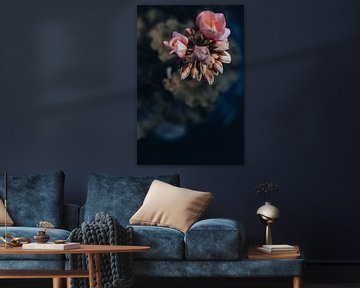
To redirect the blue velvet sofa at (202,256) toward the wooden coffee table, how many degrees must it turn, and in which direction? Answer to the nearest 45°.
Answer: approximately 45° to its right

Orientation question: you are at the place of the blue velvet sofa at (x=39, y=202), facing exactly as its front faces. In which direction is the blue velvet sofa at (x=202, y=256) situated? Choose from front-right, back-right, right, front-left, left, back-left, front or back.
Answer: front-left

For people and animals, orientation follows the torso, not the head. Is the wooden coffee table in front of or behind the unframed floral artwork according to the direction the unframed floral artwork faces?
in front

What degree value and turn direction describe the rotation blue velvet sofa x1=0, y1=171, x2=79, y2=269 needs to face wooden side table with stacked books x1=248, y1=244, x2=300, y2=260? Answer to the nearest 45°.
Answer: approximately 45° to its left

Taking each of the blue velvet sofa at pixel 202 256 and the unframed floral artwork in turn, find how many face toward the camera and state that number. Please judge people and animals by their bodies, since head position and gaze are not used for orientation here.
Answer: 2

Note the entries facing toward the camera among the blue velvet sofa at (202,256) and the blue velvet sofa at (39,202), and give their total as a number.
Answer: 2

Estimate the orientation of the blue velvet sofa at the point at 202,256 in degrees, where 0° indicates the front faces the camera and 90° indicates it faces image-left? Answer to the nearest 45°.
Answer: approximately 0°

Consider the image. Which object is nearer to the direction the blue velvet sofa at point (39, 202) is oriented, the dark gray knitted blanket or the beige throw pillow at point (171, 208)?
the dark gray knitted blanket

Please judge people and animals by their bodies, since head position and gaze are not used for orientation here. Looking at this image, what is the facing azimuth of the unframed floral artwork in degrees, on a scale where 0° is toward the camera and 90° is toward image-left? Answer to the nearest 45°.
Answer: approximately 0°

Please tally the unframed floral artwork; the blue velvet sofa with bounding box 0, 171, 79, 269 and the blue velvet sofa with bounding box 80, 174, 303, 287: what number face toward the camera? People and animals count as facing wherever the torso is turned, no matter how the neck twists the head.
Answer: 3
